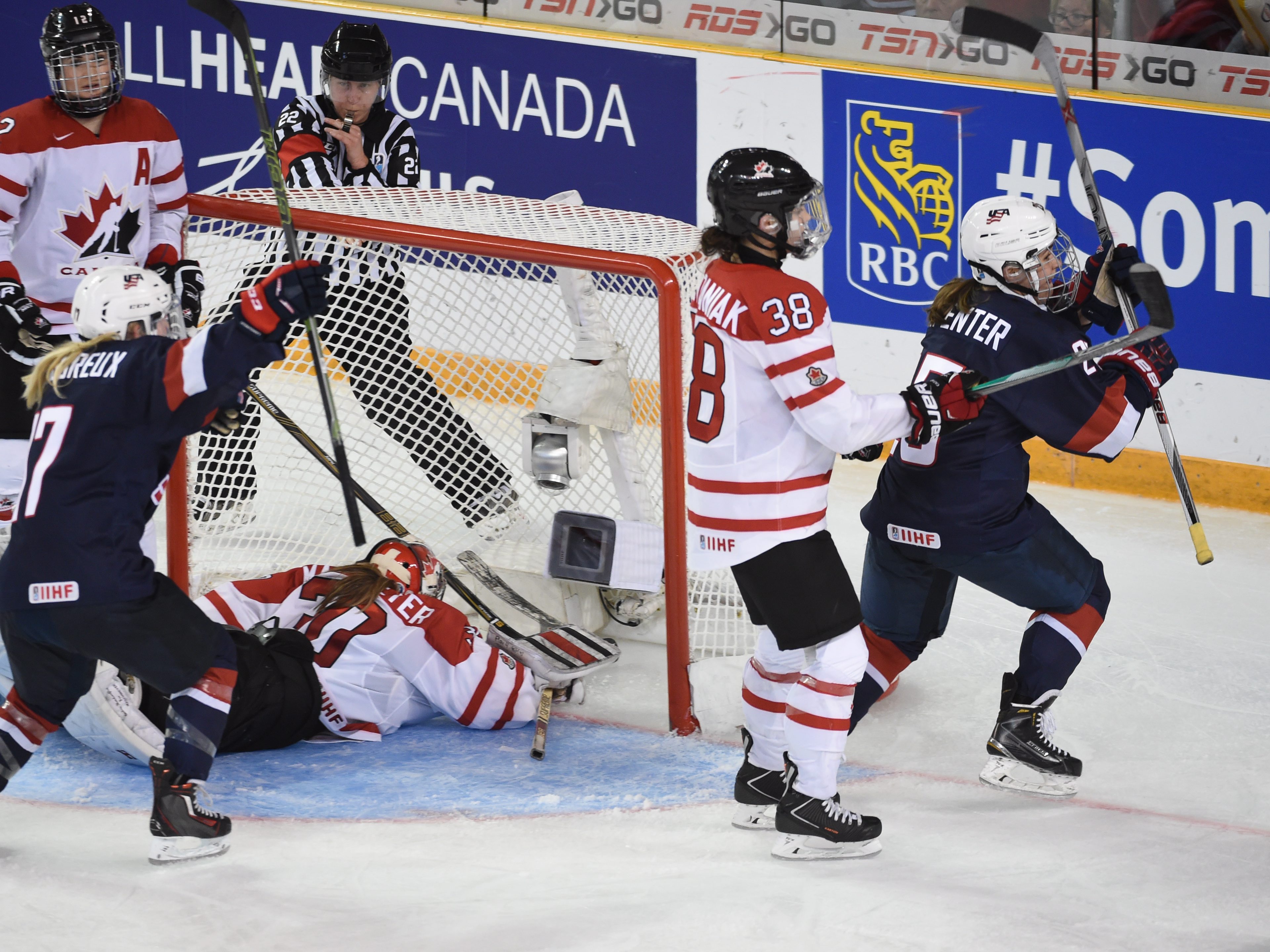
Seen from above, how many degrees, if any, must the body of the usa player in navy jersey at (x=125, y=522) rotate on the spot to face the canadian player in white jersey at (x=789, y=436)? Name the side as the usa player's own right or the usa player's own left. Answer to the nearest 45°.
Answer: approximately 45° to the usa player's own right

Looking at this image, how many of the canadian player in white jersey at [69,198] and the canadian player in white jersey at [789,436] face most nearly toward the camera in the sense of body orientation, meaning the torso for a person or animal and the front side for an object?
1

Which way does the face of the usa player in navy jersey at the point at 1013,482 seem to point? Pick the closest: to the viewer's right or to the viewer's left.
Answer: to the viewer's right

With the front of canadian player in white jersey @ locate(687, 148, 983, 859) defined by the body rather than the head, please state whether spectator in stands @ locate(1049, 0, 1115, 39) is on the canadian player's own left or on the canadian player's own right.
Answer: on the canadian player's own left

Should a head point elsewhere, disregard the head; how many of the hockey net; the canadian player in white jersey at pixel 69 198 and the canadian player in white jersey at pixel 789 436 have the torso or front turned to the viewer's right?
1

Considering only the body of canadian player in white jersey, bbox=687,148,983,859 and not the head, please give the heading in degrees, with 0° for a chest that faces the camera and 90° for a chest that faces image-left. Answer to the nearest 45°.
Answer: approximately 270°

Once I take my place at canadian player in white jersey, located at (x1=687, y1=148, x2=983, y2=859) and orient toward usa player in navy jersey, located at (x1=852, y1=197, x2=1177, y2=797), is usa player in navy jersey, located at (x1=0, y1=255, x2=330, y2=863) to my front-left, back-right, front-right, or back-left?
back-left

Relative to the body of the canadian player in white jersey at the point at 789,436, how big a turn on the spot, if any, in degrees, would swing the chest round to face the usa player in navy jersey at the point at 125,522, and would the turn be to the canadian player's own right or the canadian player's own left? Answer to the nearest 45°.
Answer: approximately 180°

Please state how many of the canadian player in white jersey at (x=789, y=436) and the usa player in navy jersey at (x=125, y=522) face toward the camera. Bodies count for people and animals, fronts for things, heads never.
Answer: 0

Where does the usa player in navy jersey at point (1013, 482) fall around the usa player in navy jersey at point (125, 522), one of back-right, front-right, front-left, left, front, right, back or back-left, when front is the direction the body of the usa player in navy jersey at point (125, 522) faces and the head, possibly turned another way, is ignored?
front-right

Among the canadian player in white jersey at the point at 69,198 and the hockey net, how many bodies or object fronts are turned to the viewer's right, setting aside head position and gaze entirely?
0
